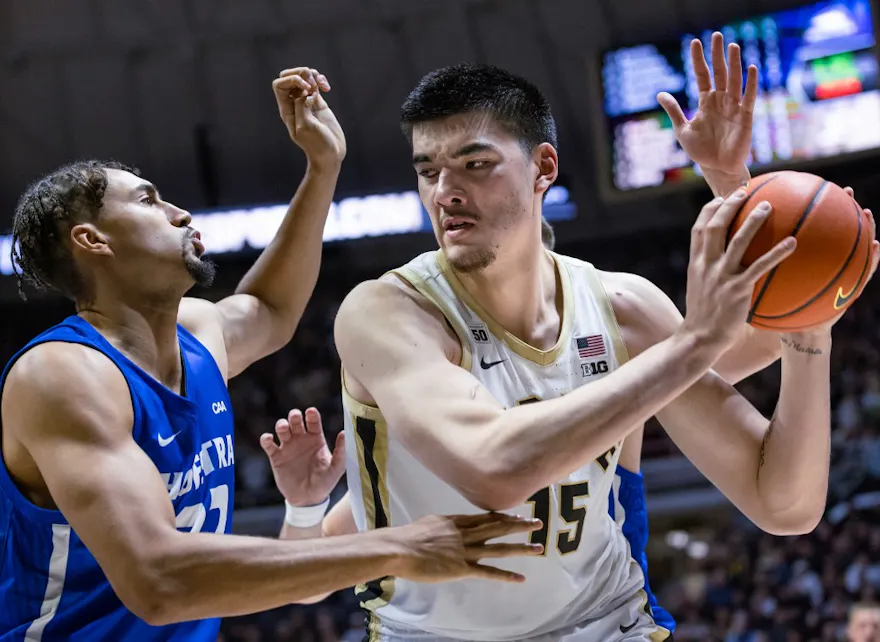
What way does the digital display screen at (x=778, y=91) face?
toward the camera

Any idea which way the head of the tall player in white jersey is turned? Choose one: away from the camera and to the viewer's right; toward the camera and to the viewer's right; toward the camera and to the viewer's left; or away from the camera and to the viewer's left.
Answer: toward the camera and to the viewer's left

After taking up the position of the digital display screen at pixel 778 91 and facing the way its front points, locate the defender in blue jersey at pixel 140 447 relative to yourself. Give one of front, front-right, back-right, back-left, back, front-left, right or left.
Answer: front

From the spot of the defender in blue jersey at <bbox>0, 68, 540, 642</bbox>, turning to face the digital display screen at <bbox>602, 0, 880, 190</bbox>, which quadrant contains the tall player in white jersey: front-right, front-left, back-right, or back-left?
front-right

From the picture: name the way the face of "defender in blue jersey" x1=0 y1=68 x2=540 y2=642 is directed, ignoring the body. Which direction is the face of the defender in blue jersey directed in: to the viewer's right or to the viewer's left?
to the viewer's right

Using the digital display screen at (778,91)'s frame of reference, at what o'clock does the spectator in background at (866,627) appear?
The spectator in background is roughly at 12 o'clock from the digital display screen.

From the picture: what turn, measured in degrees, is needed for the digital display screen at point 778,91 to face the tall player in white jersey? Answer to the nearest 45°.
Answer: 0° — it already faces them

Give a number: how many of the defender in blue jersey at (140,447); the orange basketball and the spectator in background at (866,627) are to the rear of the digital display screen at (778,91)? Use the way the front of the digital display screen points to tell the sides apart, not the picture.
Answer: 0

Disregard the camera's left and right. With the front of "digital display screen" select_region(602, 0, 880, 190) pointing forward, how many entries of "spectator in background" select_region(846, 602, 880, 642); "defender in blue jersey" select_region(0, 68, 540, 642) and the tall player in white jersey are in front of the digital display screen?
3

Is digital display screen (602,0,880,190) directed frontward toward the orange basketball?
yes
